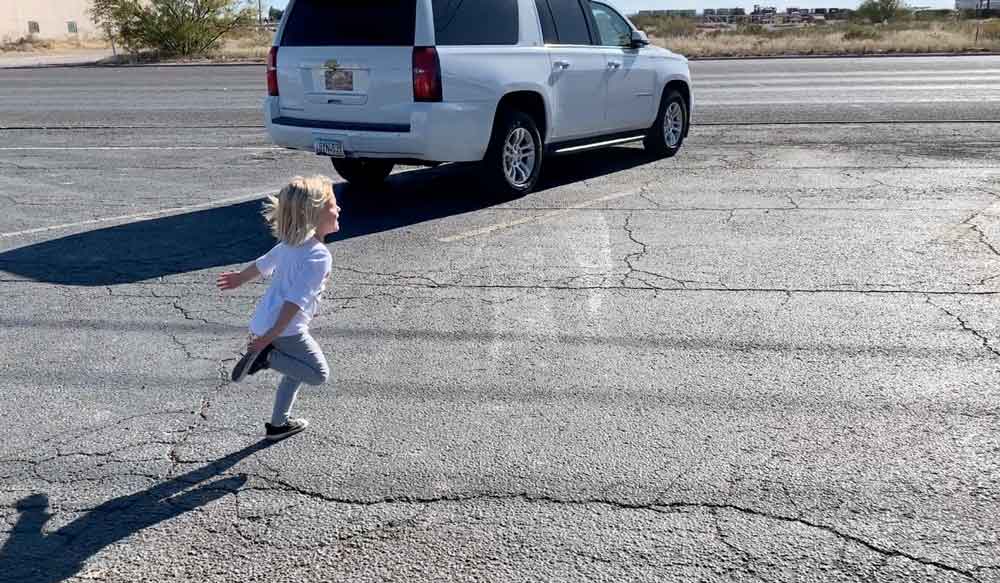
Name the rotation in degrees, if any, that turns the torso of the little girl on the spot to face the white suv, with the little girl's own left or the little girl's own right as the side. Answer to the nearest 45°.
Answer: approximately 90° to the little girl's own left

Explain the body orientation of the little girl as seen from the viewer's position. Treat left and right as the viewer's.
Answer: facing to the right of the viewer

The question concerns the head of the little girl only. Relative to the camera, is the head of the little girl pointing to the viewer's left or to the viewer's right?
to the viewer's right

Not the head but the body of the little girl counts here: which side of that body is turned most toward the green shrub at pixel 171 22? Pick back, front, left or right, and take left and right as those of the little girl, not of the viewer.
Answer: left

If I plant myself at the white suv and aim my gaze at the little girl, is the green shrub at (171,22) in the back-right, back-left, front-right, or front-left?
back-right

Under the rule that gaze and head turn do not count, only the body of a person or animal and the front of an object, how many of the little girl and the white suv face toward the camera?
0

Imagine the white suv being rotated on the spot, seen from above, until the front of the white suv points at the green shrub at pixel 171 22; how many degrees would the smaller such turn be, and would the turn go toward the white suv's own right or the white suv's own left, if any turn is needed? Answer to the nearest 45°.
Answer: approximately 45° to the white suv's own left

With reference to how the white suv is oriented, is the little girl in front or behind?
behind

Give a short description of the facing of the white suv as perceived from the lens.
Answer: facing away from the viewer and to the right of the viewer
